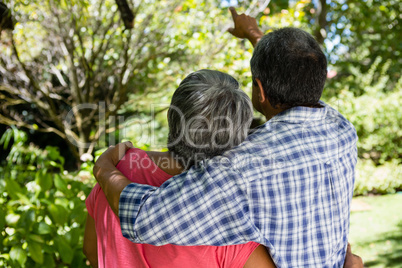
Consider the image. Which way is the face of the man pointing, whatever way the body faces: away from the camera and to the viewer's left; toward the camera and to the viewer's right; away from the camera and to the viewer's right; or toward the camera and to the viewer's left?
away from the camera and to the viewer's left

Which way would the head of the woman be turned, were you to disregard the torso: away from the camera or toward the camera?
away from the camera

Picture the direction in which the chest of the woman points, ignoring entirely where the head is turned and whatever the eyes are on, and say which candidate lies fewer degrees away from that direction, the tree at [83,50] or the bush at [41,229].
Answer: the tree

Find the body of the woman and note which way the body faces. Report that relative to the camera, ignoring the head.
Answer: away from the camera

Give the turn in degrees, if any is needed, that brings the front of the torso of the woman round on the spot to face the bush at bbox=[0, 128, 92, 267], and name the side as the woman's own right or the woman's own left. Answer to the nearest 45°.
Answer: approximately 45° to the woman's own left

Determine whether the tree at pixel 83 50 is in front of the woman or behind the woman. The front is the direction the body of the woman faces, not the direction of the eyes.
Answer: in front
